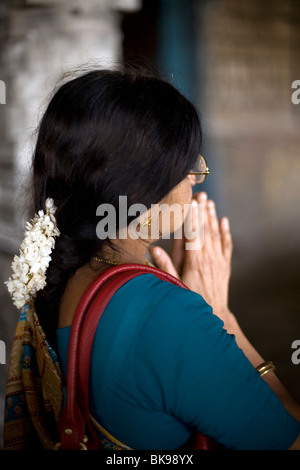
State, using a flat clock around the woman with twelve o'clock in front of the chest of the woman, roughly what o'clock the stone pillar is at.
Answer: The stone pillar is roughly at 10 o'clock from the woman.

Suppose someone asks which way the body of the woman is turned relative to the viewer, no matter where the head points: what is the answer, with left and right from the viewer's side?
facing away from the viewer and to the right of the viewer

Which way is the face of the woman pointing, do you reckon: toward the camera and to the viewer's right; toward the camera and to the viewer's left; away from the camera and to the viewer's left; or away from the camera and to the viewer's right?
away from the camera and to the viewer's right
